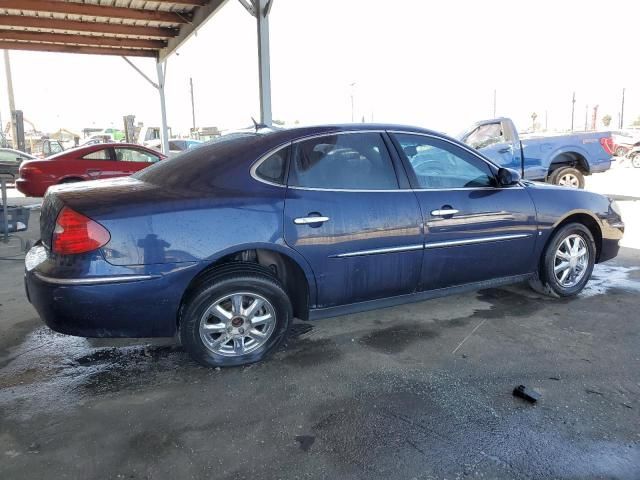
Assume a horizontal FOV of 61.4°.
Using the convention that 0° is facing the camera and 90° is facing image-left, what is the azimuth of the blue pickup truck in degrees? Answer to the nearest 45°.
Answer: approximately 90°

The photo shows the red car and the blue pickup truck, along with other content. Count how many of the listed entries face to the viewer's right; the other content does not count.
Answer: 1

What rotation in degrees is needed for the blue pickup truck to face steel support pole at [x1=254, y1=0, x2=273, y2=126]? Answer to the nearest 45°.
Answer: approximately 45° to its left

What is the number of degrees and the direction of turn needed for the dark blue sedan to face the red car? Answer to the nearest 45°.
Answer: approximately 90° to its left

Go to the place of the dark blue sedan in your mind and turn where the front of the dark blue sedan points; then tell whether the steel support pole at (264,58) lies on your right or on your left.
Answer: on your left

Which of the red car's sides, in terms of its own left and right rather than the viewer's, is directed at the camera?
right

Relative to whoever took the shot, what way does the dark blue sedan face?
facing away from the viewer and to the right of the viewer

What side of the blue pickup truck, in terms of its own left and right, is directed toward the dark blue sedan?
left

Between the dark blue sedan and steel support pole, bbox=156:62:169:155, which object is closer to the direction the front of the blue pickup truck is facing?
the steel support pole

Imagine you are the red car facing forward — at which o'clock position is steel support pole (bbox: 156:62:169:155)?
The steel support pole is roughly at 10 o'clock from the red car.
